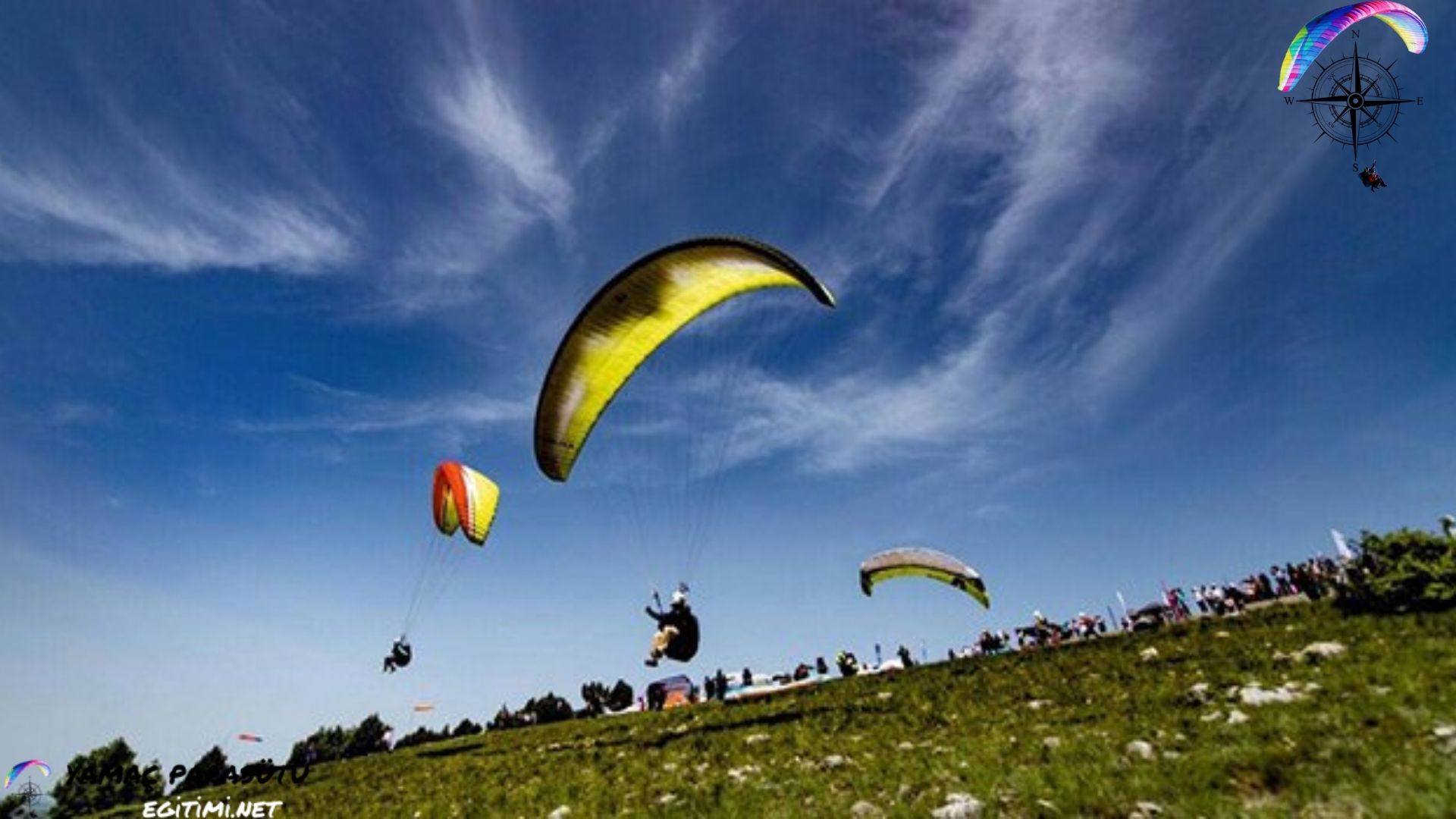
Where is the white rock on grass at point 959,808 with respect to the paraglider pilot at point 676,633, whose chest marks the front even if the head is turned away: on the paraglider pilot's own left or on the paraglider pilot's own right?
on the paraglider pilot's own left

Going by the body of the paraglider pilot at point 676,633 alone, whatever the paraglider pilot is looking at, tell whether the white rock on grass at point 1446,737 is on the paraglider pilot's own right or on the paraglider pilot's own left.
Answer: on the paraglider pilot's own left

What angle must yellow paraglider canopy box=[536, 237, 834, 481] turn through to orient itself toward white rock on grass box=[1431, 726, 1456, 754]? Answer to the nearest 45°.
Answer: approximately 90° to its left

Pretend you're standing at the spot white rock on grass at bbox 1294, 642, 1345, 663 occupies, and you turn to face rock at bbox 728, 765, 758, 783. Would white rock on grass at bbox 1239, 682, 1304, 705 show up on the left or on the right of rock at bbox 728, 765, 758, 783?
left

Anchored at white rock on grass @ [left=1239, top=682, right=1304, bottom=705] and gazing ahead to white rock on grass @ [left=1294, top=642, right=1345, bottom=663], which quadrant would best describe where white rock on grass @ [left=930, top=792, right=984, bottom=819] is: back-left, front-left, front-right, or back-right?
back-left

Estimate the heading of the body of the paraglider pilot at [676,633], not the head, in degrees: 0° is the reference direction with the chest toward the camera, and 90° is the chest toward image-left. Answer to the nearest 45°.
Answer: approximately 45°

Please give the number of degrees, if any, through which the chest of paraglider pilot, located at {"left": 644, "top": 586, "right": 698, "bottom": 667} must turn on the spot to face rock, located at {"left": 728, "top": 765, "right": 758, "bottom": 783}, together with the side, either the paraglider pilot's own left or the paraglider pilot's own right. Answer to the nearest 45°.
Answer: approximately 45° to the paraglider pilot's own left
